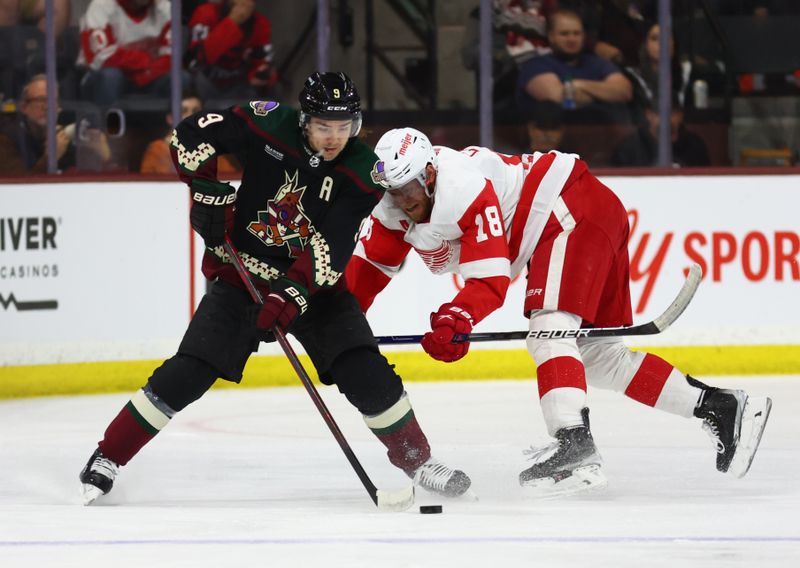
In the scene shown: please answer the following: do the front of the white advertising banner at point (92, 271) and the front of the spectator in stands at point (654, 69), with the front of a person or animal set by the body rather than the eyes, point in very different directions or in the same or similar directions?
same or similar directions

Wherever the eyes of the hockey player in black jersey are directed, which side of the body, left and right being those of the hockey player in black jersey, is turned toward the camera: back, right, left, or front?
front

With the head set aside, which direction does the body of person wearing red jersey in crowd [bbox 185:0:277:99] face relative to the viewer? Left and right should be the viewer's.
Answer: facing the viewer

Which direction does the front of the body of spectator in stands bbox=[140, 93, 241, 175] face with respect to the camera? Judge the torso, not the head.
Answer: toward the camera

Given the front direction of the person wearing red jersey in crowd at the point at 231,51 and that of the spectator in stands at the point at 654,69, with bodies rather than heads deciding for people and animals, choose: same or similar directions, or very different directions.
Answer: same or similar directions

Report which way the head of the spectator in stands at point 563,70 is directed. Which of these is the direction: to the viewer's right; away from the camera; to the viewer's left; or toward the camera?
toward the camera

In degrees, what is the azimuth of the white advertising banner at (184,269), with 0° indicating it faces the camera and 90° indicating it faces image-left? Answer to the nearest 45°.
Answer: approximately 0°

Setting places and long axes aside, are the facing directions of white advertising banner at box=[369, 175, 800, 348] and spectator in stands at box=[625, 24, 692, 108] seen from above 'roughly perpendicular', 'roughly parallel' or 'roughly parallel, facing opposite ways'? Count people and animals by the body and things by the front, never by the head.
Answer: roughly parallel

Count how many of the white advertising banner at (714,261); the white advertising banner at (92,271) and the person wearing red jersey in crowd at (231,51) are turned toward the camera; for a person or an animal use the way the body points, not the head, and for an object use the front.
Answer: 3

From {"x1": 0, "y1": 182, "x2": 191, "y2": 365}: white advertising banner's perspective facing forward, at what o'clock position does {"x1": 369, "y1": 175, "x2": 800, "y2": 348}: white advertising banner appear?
{"x1": 369, "y1": 175, "x2": 800, "y2": 348}: white advertising banner is roughly at 9 o'clock from {"x1": 0, "y1": 182, "x2": 191, "y2": 365}: white advertising banner.

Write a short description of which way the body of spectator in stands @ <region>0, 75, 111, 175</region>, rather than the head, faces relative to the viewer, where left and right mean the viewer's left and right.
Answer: facing the viewer and to the right of the viewer

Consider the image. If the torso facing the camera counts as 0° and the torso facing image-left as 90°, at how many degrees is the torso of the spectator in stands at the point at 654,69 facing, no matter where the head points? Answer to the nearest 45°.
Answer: approximately 0°

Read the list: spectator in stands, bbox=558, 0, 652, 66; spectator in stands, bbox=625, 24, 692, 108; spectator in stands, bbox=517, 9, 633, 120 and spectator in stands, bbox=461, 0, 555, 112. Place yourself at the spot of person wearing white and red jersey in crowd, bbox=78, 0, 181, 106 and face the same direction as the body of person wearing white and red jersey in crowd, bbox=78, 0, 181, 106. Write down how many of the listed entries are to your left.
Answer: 4

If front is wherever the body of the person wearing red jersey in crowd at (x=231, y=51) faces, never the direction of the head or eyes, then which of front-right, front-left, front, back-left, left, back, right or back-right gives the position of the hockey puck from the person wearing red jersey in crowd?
front

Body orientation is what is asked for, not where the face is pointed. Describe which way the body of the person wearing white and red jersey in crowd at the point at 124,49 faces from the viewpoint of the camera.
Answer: toward the camera

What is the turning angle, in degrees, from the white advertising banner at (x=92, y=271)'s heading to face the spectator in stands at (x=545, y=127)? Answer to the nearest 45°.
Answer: approximately 90° to its left

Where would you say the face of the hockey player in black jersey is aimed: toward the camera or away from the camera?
toward the camera
